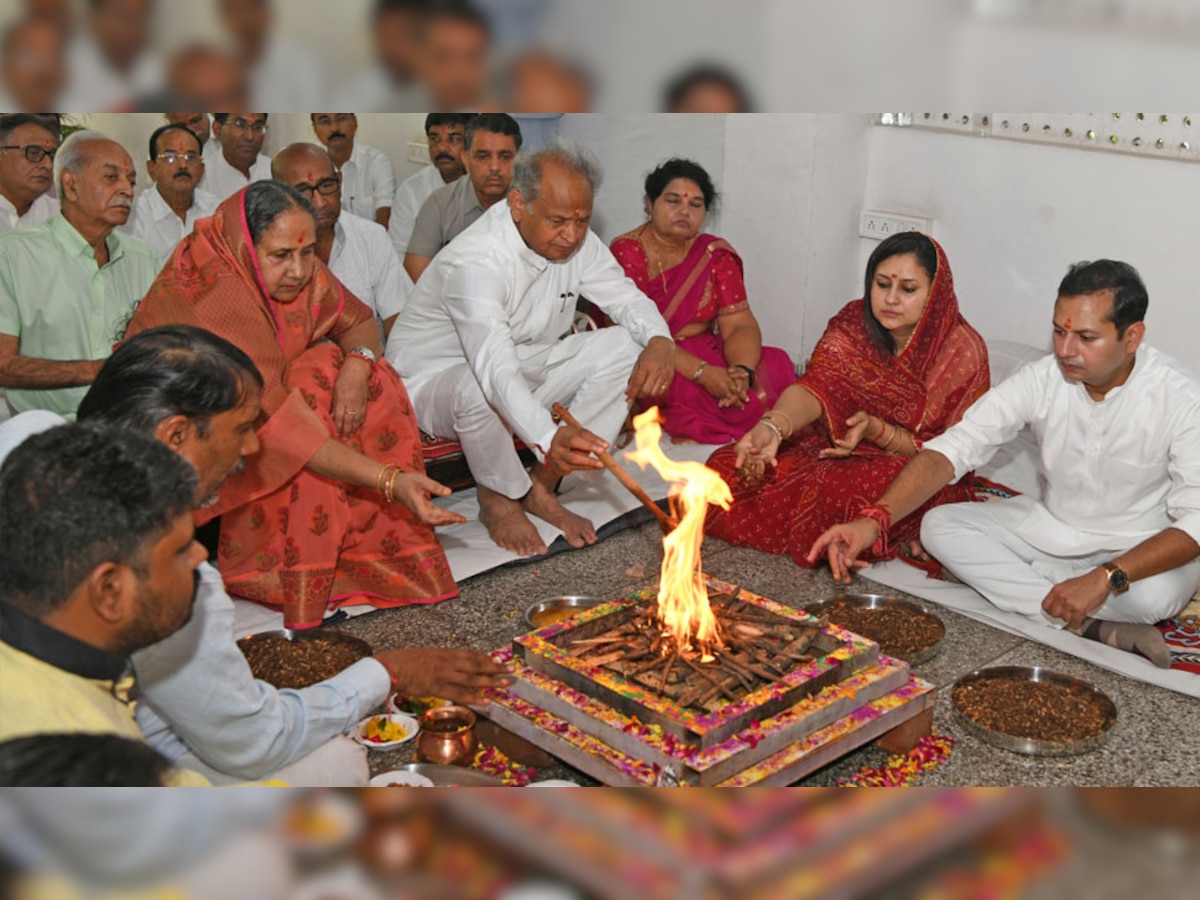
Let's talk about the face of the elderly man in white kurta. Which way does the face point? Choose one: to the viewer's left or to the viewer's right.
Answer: to the viewer's right

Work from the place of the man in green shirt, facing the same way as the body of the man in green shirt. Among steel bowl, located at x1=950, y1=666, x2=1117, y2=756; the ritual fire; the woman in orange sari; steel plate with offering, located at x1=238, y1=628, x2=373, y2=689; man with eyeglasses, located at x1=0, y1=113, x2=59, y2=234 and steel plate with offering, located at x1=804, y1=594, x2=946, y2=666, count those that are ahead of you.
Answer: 5

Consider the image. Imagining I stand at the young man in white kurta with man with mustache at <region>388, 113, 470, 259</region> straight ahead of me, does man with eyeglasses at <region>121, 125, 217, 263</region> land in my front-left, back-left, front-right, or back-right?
front-left

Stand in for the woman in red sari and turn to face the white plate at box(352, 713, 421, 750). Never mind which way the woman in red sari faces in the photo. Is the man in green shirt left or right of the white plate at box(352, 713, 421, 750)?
right

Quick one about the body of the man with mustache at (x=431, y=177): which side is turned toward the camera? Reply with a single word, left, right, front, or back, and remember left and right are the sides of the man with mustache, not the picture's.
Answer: front

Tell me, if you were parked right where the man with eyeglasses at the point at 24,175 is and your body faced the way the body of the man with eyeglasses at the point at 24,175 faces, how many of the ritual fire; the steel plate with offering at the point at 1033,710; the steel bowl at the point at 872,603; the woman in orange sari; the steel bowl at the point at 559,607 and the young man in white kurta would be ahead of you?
6

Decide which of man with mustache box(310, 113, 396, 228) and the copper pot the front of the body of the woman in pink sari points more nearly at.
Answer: the copper pot

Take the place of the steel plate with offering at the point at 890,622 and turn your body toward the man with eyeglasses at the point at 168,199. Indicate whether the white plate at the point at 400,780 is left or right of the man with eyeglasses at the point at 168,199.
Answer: left

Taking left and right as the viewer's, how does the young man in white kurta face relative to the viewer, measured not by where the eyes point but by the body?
facing the viewer and to the left of the viewer

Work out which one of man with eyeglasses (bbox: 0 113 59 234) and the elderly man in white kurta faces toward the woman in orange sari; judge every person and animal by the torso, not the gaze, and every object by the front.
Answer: the man with eyeglasses

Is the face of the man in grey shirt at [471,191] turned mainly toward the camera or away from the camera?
toward the camera

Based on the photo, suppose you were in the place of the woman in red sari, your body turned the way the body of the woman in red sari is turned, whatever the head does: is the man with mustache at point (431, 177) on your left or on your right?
on your right

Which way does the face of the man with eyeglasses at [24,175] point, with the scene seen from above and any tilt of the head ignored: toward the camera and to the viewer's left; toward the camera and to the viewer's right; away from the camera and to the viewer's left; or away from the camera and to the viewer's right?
toward the camera and to the viewer's right

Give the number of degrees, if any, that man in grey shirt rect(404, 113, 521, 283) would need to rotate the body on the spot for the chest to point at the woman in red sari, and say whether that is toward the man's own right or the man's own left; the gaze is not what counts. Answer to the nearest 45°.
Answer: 0° — they already face them

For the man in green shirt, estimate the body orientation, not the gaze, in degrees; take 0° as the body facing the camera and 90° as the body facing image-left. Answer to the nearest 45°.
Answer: approximately 315°

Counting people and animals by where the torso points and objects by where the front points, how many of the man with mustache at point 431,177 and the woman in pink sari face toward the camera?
2
